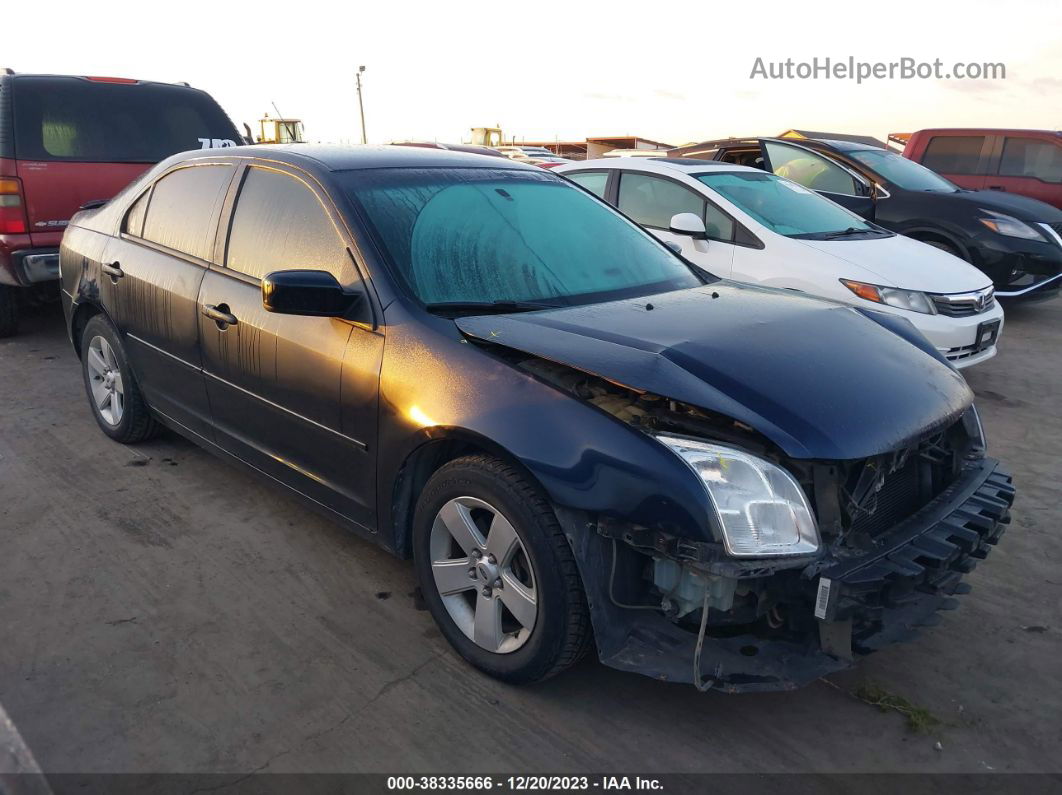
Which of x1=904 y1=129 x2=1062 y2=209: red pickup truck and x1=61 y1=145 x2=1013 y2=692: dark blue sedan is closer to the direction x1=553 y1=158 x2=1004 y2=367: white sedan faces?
the dark blue sedan

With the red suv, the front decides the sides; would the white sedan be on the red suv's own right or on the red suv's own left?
on the red suv's own right

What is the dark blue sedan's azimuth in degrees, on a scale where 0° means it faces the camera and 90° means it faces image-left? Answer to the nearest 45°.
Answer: approximately 315°

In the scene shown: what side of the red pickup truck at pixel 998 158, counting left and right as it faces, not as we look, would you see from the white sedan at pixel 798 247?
right

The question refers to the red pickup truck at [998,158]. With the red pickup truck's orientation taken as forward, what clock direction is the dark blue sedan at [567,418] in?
The dark blue sedan is roughly at 3 o'clock from the red pickup truck.
